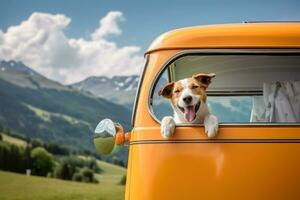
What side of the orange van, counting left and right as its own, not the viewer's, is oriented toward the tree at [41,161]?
right

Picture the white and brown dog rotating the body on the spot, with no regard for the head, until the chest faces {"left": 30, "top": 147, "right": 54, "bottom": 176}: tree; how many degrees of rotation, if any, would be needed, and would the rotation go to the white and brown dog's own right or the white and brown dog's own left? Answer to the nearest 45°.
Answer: approximately 180°

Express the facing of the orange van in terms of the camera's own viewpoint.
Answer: facing to the left of the viewer

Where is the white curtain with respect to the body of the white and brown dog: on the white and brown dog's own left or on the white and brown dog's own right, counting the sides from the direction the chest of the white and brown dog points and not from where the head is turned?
on the white and brown dog's own left

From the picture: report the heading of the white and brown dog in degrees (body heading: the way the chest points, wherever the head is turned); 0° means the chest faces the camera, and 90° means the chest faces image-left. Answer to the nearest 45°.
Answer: approximately 0°
